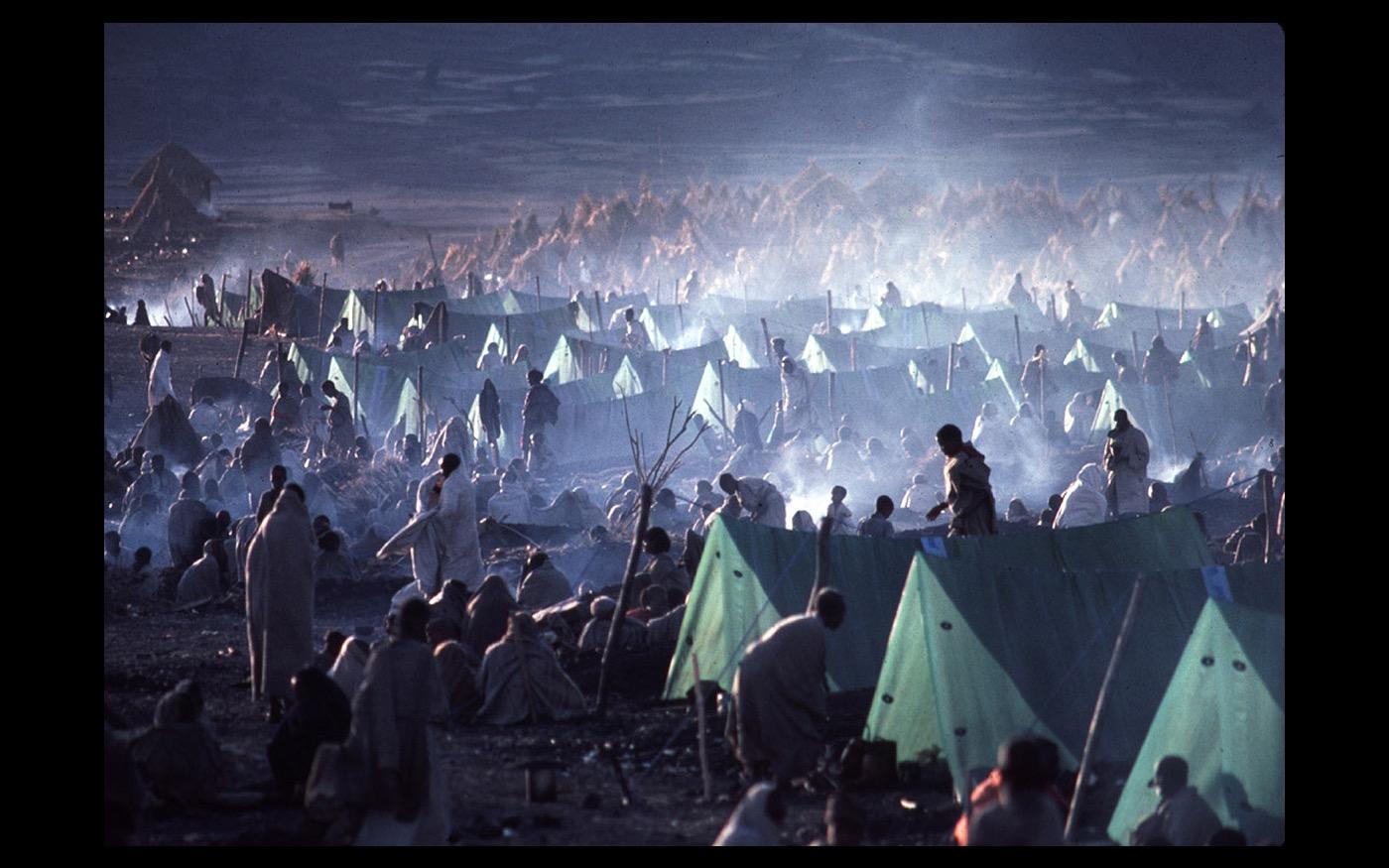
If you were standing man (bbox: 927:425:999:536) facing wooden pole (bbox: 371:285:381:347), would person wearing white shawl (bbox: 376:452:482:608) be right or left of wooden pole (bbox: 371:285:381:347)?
left

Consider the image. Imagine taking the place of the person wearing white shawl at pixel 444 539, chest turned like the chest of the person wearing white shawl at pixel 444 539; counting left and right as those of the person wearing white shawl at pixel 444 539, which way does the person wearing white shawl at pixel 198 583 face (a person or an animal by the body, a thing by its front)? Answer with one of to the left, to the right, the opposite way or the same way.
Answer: the opposite way

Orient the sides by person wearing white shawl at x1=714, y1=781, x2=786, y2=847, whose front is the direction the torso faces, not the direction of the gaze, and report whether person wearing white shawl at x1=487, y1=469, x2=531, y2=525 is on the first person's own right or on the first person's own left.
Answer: on the first person's own left

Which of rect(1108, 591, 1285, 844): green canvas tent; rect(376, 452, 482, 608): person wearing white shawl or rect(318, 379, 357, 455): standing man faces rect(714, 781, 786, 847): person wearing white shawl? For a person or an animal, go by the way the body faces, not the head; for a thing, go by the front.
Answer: the green canvas tent

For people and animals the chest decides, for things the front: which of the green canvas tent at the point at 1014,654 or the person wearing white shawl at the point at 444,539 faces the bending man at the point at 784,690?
the green canvas tent

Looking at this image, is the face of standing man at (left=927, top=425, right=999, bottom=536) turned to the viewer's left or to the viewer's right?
to the viewer's left

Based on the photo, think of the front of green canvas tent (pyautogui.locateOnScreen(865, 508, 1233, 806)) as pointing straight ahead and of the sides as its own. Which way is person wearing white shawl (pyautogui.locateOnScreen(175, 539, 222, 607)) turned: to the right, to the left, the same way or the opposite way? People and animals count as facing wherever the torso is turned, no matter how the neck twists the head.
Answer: the opposite way

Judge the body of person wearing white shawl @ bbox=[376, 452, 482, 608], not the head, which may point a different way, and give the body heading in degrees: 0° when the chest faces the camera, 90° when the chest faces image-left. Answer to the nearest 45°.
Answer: approximately 90°

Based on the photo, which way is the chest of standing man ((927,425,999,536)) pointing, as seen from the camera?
to the viewer's left

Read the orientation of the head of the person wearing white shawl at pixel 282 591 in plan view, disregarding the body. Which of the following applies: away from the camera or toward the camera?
away from the camera

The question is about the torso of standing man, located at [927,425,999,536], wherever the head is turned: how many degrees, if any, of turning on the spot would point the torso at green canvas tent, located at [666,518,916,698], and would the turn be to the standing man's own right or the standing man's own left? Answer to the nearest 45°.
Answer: approximately 45° to the standing man's own left
